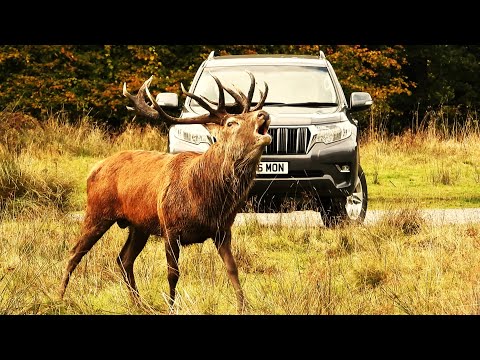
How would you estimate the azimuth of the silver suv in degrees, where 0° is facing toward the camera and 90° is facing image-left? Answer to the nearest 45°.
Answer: approximately 0°

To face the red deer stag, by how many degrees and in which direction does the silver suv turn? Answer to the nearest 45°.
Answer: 0° — it already faces it

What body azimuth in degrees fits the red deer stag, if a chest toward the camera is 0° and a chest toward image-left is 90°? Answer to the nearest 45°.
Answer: approximately 315°

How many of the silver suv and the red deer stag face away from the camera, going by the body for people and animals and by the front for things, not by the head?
0
